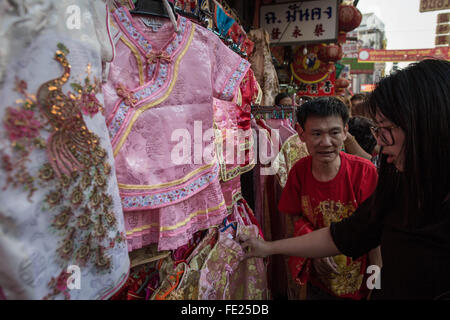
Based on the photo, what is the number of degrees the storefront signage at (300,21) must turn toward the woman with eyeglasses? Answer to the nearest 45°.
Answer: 0° — it already faces them

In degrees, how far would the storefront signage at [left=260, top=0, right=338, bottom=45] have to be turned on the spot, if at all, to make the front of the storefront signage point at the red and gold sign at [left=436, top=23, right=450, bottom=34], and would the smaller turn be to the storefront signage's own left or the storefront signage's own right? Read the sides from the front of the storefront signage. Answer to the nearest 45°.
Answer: approximately 135° to the storefront signage's own left

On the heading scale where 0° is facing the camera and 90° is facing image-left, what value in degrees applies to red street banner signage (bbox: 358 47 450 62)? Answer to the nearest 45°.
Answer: approximately 0°

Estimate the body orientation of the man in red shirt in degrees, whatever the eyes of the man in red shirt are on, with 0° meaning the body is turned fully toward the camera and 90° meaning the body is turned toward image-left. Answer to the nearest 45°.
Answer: approximately 0°
